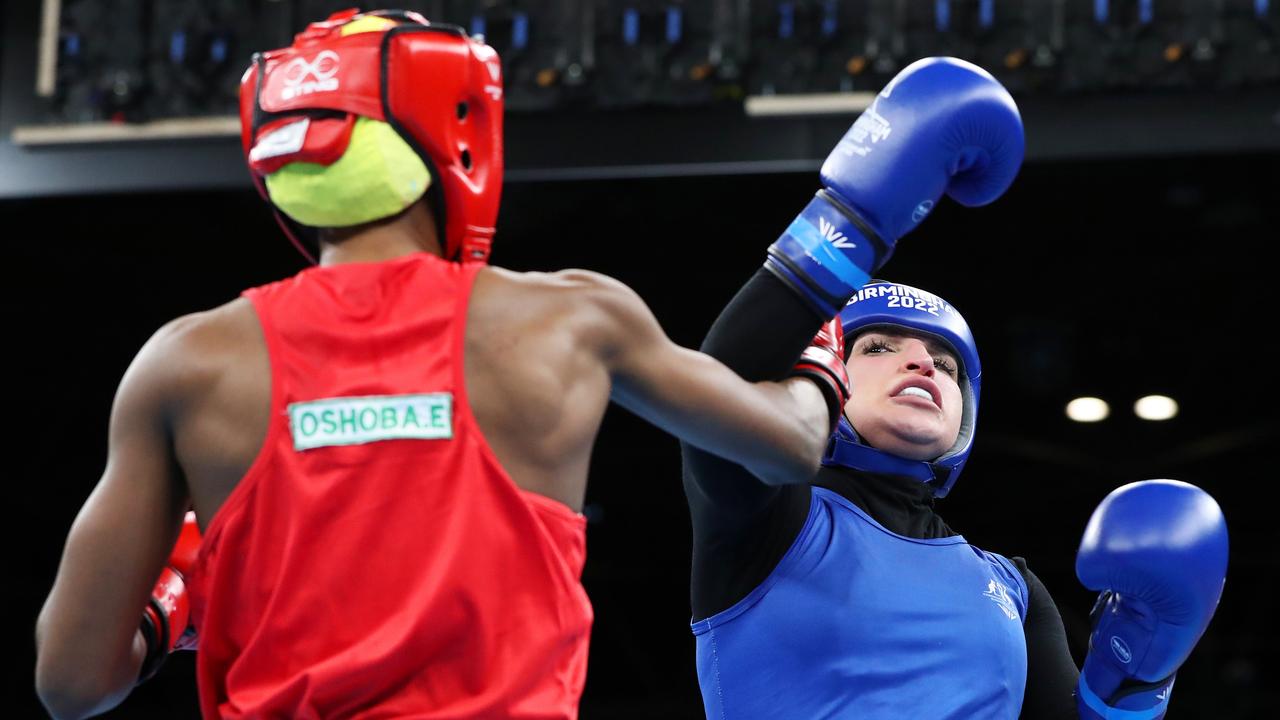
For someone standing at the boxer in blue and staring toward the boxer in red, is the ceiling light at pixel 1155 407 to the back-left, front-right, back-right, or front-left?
back-right

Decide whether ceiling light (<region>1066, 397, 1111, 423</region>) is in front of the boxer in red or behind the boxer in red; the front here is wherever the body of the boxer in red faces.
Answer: in front

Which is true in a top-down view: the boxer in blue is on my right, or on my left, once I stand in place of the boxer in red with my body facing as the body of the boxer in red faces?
on my right

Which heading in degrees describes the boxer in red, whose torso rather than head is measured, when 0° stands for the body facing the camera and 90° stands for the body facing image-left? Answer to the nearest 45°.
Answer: approximately 180°

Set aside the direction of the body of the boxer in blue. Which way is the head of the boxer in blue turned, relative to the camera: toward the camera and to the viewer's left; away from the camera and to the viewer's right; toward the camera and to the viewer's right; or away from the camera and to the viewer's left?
toward the camera and to the viewer's left

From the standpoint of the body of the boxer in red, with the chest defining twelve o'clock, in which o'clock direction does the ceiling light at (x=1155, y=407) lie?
The ceiling light is roughly at 1 o'clock from the boxer in red.

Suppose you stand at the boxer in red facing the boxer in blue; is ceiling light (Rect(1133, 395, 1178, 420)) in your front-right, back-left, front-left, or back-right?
front-left
